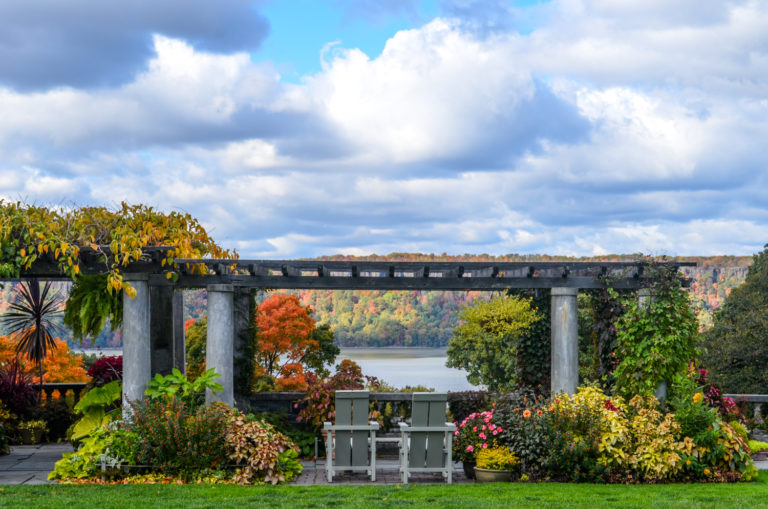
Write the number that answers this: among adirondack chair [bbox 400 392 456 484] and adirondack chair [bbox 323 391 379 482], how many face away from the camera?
2

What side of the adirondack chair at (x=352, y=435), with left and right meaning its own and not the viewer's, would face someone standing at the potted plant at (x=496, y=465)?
right

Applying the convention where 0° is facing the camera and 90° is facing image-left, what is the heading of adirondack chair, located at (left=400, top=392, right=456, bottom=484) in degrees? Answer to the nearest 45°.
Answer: approximately 180°

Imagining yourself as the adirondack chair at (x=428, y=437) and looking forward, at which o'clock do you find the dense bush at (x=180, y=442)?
The dense bush is roughly at 9 o'clock from the adirondack chair.

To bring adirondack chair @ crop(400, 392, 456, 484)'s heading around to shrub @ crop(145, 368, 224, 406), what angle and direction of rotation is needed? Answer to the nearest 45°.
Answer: approximately 90° to its left

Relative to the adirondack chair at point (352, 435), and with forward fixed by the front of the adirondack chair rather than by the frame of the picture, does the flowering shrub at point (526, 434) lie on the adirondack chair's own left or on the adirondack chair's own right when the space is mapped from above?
on the adirondack chair's own right

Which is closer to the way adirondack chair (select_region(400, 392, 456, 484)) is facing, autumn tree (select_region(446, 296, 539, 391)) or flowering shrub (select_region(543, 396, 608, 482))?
the autumn tree

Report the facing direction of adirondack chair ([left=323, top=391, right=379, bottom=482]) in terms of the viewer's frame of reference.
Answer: facing away from the viewer
